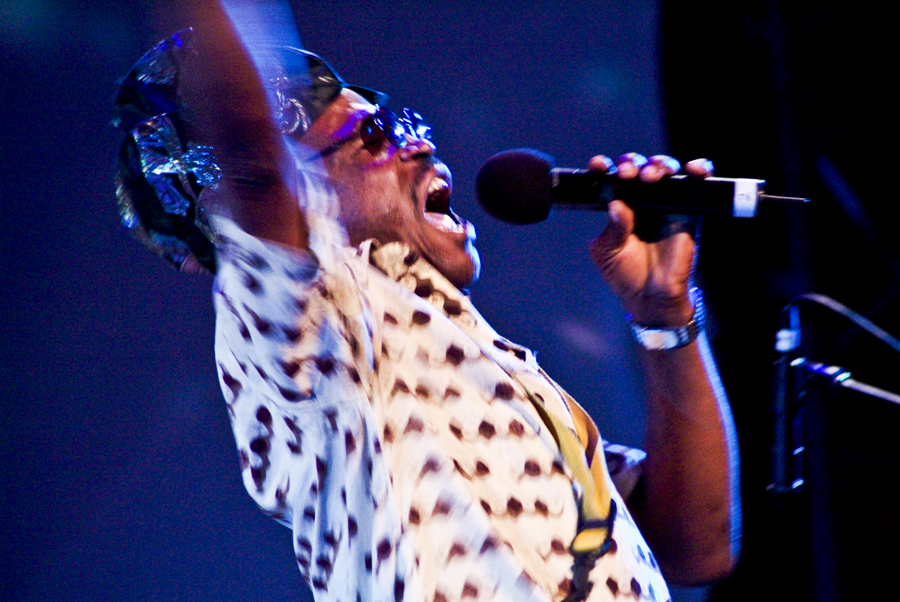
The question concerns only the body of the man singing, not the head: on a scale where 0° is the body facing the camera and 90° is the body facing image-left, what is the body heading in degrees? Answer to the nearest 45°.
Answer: approximately 270°
